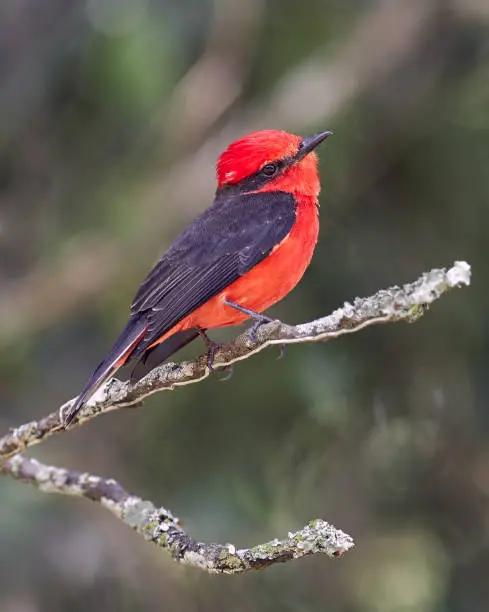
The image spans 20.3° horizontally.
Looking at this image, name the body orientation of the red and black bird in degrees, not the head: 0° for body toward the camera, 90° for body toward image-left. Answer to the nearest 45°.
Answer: approximately 270°
